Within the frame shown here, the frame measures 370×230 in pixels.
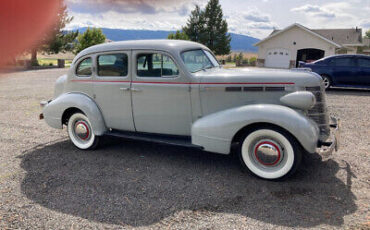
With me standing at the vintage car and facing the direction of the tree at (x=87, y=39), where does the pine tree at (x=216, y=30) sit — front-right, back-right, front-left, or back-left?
front-right

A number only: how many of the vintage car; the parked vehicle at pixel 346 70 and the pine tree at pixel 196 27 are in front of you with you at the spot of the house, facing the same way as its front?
2

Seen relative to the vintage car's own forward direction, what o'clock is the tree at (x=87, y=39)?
The tree is roughly at 7 o'clock from the vintage car.

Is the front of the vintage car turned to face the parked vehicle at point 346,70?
no

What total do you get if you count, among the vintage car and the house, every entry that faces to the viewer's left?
0

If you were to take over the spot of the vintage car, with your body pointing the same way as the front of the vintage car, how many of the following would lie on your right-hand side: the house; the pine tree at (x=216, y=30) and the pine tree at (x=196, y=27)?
0

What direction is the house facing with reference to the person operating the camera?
facing the viewer

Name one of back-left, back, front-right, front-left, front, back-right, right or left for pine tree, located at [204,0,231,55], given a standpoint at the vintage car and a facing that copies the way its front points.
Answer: back-left

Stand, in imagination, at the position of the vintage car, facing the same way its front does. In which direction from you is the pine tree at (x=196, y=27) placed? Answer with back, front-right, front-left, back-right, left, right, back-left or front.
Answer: back-left

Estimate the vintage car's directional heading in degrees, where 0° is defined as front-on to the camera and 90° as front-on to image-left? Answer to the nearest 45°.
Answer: approximately 315°

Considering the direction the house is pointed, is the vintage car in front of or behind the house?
in front
